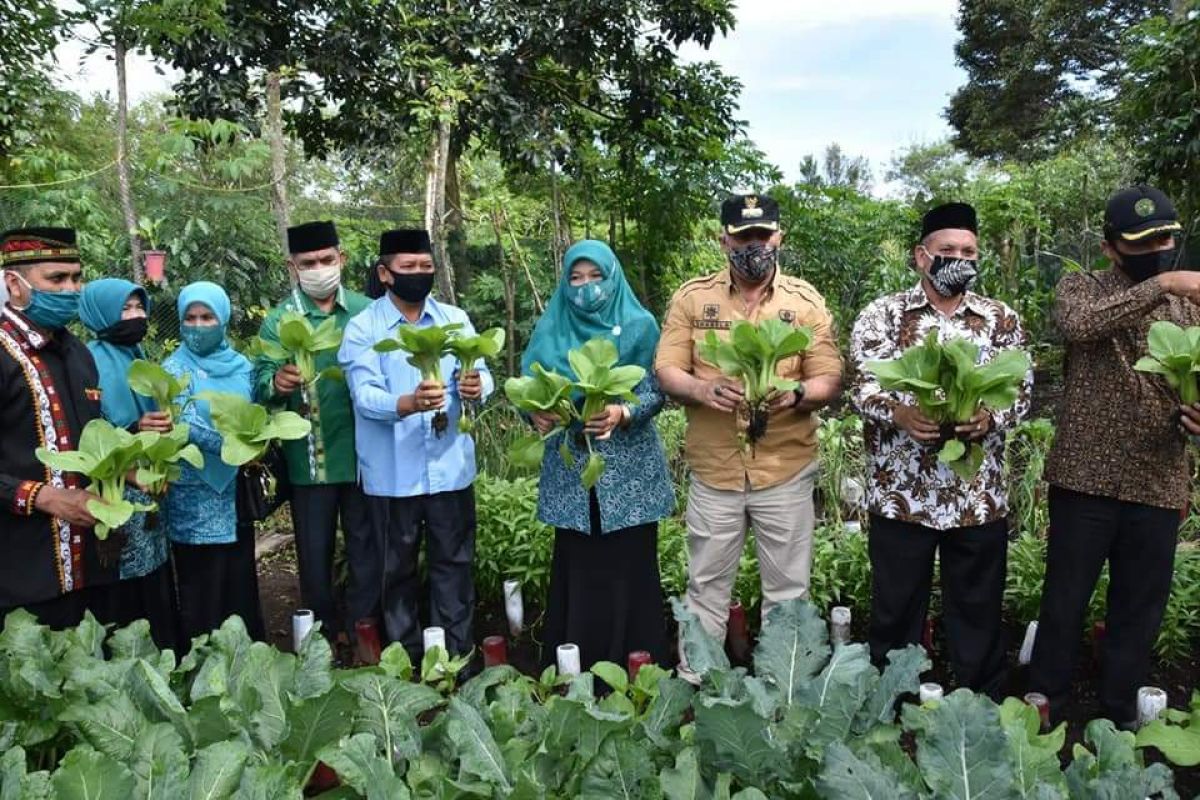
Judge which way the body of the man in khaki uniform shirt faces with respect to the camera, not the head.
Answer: toward the camera

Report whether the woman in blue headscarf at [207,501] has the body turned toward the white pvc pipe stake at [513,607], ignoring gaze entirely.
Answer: no

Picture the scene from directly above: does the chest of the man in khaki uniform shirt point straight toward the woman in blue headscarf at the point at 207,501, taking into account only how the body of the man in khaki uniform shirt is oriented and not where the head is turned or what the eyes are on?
no

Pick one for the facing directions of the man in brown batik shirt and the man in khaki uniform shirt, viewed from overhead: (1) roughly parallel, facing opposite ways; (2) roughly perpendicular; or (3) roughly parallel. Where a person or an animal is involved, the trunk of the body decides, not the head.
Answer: roughly parallel

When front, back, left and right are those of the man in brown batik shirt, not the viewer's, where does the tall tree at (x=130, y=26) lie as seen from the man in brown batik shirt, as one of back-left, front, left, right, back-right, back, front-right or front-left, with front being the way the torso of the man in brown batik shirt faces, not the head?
back-right

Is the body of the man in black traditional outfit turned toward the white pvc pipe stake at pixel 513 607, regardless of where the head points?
no

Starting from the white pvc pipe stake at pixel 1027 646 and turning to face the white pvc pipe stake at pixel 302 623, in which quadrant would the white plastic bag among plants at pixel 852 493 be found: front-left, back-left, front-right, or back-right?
front-right

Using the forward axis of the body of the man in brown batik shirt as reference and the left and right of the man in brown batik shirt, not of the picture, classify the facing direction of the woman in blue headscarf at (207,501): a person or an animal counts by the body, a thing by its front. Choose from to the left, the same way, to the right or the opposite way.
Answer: the same way

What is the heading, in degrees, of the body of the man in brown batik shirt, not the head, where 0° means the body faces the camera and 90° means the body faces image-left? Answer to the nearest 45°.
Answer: approximately 315°

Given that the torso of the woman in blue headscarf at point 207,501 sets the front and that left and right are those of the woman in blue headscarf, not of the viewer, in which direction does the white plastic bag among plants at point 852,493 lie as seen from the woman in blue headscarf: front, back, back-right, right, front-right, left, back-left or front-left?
left

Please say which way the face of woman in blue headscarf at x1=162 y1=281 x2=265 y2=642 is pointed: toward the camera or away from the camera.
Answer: toward the camera

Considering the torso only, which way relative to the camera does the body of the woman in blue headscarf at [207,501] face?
toward the camera

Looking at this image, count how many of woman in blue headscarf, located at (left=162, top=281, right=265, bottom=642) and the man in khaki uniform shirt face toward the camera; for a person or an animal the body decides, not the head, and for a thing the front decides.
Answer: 2

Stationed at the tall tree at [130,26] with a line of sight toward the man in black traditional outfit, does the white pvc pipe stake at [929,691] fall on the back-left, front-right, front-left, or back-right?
front-left
